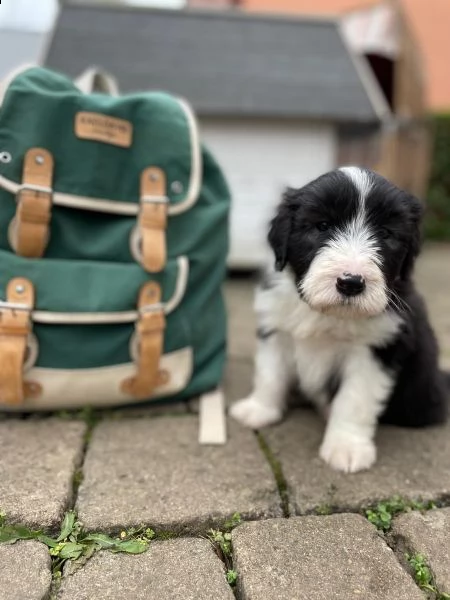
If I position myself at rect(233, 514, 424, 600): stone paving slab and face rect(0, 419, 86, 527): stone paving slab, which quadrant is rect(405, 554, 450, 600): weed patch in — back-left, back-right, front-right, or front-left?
back-right

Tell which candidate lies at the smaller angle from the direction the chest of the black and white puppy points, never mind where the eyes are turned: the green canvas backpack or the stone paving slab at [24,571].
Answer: the stone paving slab

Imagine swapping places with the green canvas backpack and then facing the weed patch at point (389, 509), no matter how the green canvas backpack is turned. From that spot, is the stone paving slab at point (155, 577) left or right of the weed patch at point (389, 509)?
right

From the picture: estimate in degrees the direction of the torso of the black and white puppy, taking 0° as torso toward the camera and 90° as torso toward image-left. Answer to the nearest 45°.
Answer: approximately 45°

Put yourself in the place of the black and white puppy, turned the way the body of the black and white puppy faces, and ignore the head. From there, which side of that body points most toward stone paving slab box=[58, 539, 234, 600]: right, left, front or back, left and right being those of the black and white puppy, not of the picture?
front
